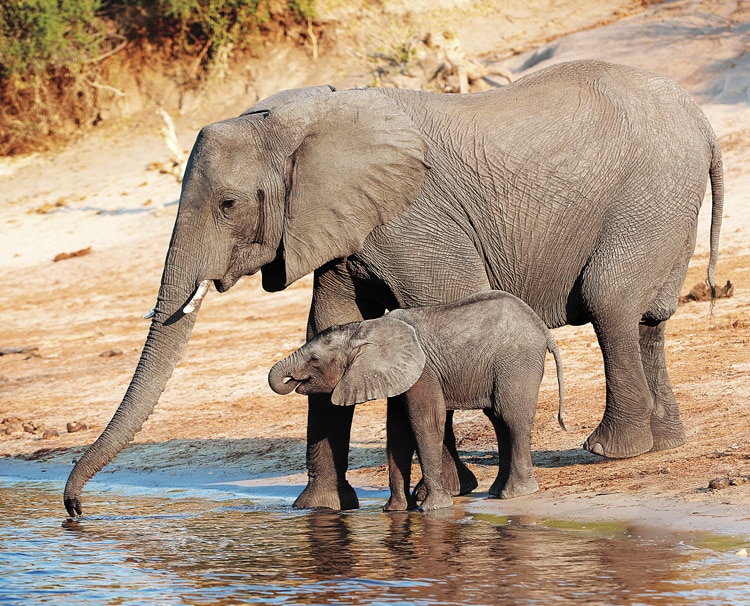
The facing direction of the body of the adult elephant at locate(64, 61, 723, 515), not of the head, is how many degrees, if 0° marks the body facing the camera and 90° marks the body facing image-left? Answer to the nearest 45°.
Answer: approximately 90°

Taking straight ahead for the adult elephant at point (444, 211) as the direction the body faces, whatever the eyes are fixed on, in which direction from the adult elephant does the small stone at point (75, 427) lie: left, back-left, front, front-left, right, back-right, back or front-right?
front-right
